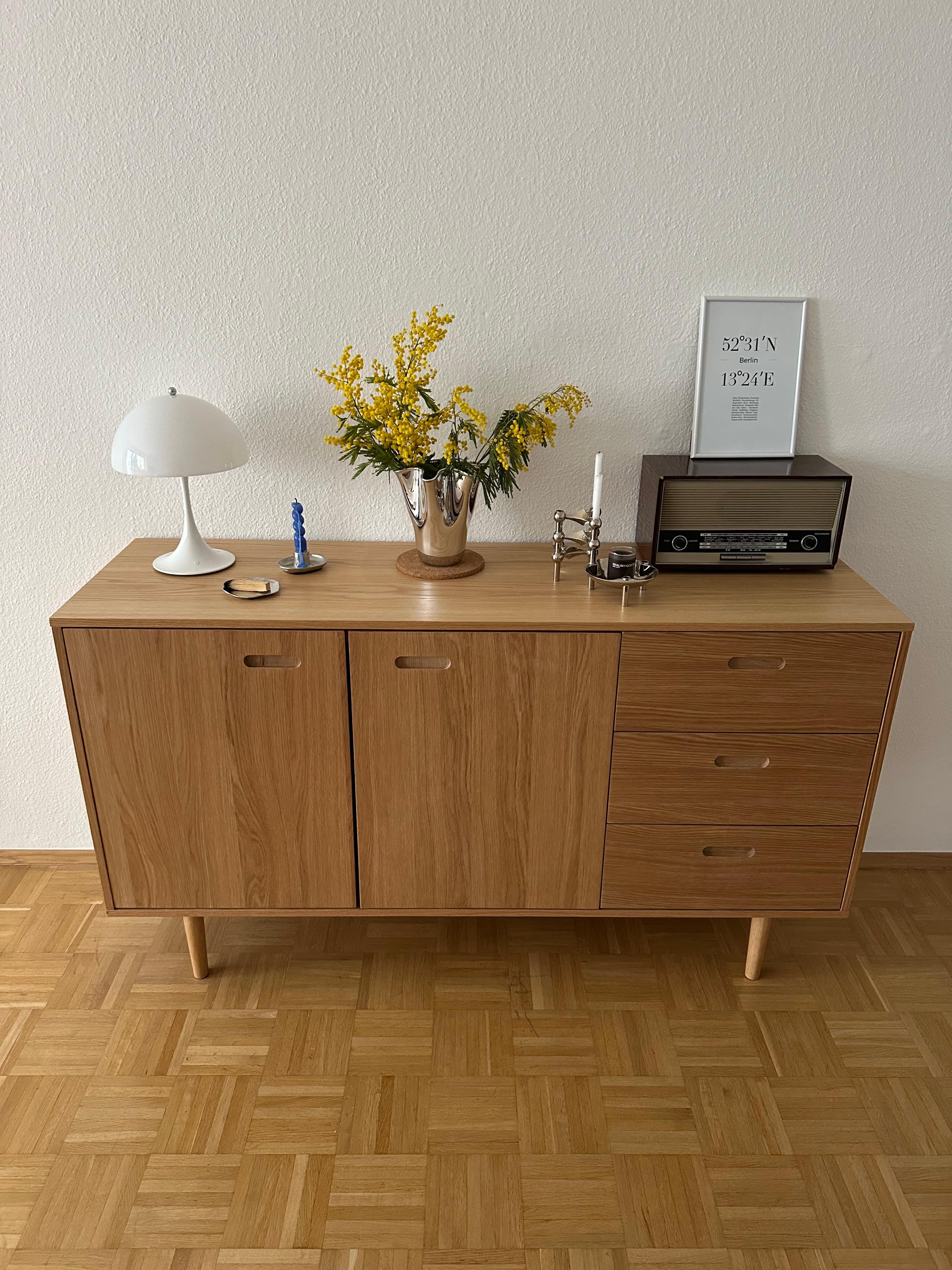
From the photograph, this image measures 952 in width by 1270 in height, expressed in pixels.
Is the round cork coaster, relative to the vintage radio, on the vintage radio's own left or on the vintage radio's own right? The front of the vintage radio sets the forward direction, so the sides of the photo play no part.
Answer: on the vintage radio's own right

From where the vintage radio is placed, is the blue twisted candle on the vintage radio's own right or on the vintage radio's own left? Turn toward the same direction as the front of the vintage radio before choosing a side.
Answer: on the vintage radio's own right

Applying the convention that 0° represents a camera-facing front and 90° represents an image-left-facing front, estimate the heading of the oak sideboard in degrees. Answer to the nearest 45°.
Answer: approximately 0°

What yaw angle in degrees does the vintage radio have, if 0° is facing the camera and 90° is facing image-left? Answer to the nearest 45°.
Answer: approximately 0°

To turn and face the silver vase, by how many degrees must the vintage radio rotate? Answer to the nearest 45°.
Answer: approximately 90° to its right

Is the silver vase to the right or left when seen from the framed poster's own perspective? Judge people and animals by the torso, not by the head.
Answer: on its right

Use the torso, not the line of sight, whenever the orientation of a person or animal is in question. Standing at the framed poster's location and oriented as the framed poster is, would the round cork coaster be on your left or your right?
on your right
